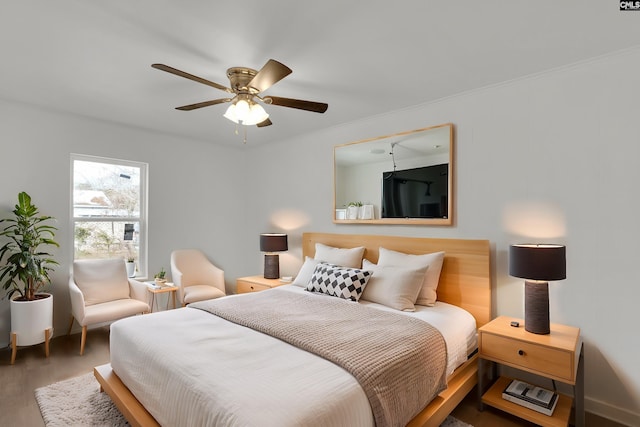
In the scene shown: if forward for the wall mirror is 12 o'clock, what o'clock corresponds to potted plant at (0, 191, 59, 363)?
The potted plant is roughly at 1 o'clock from the wall mirror.

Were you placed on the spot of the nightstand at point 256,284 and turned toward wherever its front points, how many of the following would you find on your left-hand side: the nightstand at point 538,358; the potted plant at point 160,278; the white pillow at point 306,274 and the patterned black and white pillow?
3

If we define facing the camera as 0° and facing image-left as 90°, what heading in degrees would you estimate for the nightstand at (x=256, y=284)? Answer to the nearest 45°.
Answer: approximately 45°
